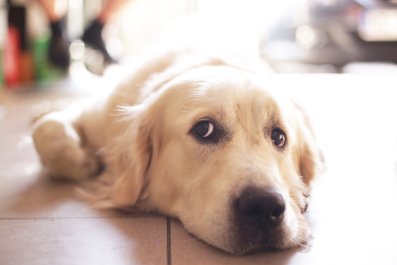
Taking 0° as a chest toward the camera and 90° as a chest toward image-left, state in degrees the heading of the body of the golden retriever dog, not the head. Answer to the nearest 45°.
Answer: approximately 315°
